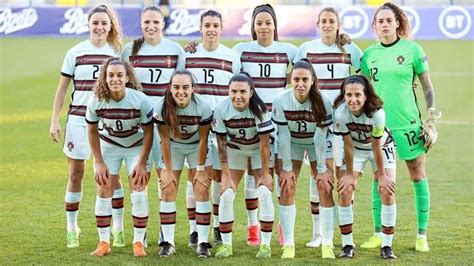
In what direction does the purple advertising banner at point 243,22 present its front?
toward the camera

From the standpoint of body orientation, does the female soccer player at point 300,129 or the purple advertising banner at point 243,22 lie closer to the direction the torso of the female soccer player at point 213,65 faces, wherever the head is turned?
the female soccer player

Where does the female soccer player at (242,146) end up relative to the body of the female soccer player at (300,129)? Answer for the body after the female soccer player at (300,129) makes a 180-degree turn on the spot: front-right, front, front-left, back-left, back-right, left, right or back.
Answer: left

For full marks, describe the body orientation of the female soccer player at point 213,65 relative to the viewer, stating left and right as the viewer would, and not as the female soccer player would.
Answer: facing the viewer

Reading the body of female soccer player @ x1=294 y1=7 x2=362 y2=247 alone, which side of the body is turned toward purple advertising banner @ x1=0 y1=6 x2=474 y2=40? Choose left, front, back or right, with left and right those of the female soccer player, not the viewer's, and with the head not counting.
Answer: back

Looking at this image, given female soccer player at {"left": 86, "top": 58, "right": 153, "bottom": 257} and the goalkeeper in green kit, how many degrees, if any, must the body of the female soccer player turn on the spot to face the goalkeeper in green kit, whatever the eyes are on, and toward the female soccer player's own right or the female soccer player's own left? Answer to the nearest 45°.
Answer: approximately 90° to the female soccer player's own left

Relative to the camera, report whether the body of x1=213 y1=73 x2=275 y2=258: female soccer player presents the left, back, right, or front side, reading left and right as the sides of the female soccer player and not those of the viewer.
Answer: front

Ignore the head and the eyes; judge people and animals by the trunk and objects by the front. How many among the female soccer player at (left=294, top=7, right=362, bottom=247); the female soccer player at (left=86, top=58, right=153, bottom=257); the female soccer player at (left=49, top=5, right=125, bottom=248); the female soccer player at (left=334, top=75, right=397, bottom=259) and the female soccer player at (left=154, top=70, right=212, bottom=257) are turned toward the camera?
5

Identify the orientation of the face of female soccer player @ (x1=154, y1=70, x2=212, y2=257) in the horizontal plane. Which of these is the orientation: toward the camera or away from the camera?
toward the camera

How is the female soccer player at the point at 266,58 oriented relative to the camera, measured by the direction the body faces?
toward the camera

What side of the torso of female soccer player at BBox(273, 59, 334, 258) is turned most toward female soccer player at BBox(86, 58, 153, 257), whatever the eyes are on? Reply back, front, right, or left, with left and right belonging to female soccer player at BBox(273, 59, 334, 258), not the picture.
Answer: right

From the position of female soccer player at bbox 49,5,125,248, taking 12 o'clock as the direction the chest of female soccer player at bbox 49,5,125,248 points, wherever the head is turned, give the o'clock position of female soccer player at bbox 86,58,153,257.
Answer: female soccer player at bbox 86,58,153,257 is roughly at 11 o'clock from female soccer player at bbox 49,5,125,248.

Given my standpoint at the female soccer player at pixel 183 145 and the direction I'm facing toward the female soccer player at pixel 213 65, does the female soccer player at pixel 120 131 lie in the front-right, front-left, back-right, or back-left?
back-left

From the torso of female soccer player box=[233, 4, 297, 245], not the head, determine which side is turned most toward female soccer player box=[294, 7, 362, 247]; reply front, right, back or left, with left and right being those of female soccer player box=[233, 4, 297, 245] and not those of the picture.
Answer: left

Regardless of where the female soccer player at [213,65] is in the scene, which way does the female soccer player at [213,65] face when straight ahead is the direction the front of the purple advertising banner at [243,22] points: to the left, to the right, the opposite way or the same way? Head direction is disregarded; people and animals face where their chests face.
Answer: the same way

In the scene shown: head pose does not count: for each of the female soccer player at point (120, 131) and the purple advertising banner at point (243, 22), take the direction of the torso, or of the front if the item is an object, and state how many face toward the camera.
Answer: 2

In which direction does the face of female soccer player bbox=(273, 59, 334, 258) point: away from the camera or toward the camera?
toward the camera

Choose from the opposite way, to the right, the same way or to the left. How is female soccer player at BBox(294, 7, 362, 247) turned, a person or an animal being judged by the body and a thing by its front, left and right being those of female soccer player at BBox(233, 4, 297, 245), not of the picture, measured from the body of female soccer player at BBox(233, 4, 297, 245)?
the same way
